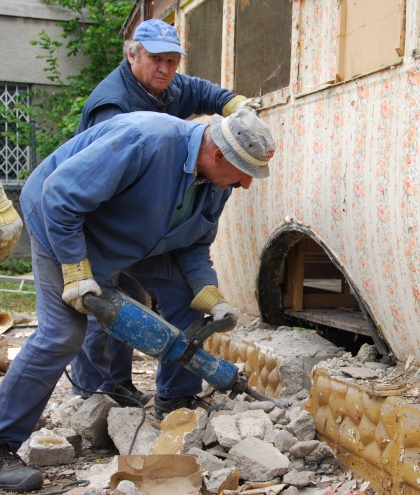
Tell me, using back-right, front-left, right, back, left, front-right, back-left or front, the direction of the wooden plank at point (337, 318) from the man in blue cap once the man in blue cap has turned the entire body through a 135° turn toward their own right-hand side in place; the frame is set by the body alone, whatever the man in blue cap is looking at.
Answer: back

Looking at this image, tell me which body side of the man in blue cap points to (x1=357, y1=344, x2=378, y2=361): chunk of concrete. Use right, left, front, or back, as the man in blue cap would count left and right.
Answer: front

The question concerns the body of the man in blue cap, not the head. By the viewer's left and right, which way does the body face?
facing the viewer and to the right of the viewer

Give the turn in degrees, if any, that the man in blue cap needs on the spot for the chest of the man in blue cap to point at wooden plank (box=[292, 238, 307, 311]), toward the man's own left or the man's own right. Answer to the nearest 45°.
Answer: approximately 45° to the man's own left

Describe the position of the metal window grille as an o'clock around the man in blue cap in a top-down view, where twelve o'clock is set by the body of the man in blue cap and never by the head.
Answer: The metal window grille is roughly at 7 o'clock from the man in blue cap.
